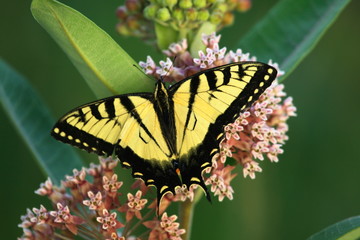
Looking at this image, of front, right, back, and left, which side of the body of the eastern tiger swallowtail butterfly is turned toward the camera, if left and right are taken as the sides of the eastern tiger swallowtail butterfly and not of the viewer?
back
